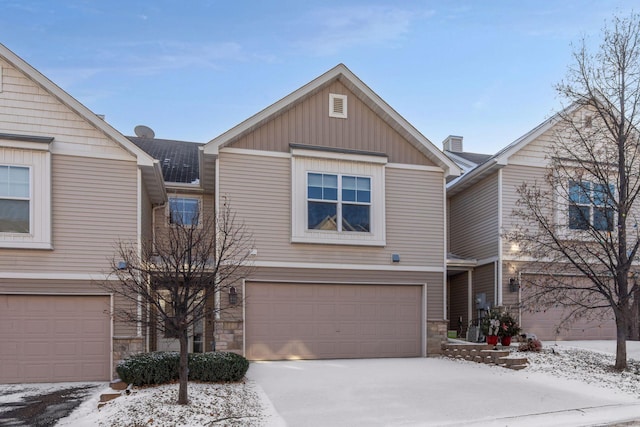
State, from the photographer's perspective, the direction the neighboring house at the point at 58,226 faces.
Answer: facing the viewer

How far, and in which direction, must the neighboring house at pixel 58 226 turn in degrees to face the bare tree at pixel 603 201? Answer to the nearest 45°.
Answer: approximately 90° to its left

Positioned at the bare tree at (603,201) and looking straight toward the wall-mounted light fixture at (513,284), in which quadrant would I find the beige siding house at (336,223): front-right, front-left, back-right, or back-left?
front-left

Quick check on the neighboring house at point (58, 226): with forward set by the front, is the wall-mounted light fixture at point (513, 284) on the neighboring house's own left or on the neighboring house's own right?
on the neighboring house's own left

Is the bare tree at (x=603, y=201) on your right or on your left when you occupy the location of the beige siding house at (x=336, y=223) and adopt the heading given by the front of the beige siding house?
on your left

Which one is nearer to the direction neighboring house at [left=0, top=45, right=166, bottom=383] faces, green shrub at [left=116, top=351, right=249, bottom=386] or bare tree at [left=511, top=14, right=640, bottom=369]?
the green shrub
